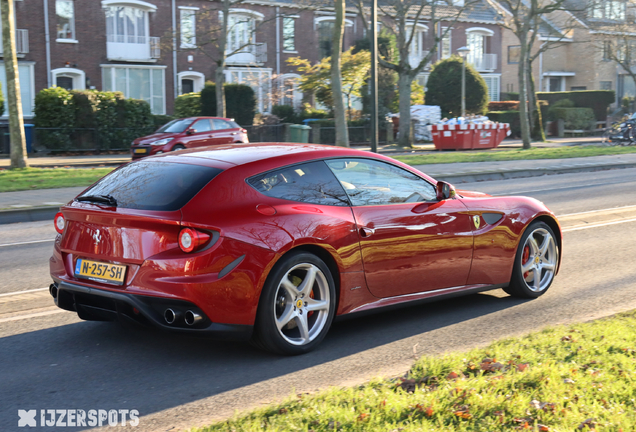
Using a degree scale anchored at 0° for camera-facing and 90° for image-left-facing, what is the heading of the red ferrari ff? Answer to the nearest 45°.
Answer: approximately 225°

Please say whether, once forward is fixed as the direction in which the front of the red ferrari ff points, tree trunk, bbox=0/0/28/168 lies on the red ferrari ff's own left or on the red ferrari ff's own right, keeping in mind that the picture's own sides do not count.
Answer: on the red ferrari ff's own left

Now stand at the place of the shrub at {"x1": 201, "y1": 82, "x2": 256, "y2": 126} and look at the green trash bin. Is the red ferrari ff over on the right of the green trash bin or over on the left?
right

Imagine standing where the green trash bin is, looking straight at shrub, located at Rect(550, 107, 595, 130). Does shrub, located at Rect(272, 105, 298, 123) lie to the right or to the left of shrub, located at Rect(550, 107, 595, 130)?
left

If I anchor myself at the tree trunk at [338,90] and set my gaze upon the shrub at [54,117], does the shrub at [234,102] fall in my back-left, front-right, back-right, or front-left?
front-right

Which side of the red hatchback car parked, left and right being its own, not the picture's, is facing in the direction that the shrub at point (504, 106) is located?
back

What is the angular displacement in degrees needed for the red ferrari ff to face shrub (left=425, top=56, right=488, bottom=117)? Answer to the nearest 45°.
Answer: approximately 45° to its left

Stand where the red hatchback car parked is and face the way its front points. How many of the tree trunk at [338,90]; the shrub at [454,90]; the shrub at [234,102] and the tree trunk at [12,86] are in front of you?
1

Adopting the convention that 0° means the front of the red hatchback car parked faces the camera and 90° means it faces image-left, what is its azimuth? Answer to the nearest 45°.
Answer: approximately 45°

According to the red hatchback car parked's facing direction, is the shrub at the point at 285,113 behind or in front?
behind

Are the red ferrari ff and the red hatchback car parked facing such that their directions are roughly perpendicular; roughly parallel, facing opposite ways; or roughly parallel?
roughly parallel, facing opposite ways

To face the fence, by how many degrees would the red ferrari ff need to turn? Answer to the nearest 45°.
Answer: approximately 45° to its left
